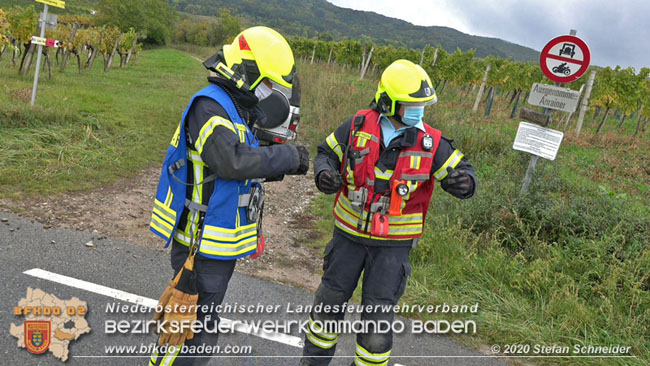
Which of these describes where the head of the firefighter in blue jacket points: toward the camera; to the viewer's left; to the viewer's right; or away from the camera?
to the viewer's right

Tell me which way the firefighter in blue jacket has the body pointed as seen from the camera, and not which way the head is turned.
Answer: to the viewer's right

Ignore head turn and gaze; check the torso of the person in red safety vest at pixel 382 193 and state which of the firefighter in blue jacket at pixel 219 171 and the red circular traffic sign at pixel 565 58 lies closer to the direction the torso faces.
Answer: the firefighter in blue jacket

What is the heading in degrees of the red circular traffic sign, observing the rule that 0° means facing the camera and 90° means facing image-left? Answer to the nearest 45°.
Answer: approximately 0°

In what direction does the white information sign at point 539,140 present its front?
toward the camera

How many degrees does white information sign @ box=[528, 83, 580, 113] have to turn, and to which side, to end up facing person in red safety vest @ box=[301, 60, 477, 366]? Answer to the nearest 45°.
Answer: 0° — it already faces them

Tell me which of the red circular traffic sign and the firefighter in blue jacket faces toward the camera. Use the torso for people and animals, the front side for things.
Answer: the red circular traffic sign

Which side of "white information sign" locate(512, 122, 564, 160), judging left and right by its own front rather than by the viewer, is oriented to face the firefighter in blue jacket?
front

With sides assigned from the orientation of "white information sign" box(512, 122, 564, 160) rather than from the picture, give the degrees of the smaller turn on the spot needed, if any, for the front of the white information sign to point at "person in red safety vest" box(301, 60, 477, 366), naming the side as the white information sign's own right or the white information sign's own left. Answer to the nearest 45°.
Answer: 0° — it already faces them

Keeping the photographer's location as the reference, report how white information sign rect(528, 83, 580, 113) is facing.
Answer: facing the viewer

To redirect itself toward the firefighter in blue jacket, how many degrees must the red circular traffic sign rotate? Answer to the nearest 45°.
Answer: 0° — it already faces them

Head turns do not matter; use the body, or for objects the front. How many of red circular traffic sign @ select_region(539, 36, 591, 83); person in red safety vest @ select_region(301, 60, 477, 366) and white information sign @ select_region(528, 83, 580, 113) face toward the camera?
3

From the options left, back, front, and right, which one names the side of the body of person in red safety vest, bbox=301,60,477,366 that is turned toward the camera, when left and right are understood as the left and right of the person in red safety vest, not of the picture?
front

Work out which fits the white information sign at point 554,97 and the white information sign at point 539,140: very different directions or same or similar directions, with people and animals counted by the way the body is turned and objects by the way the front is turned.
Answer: same or similar directions

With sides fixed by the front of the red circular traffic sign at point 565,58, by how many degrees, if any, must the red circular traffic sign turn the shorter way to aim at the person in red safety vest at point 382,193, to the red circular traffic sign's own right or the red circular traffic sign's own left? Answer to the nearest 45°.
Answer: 0° — it already faces them
